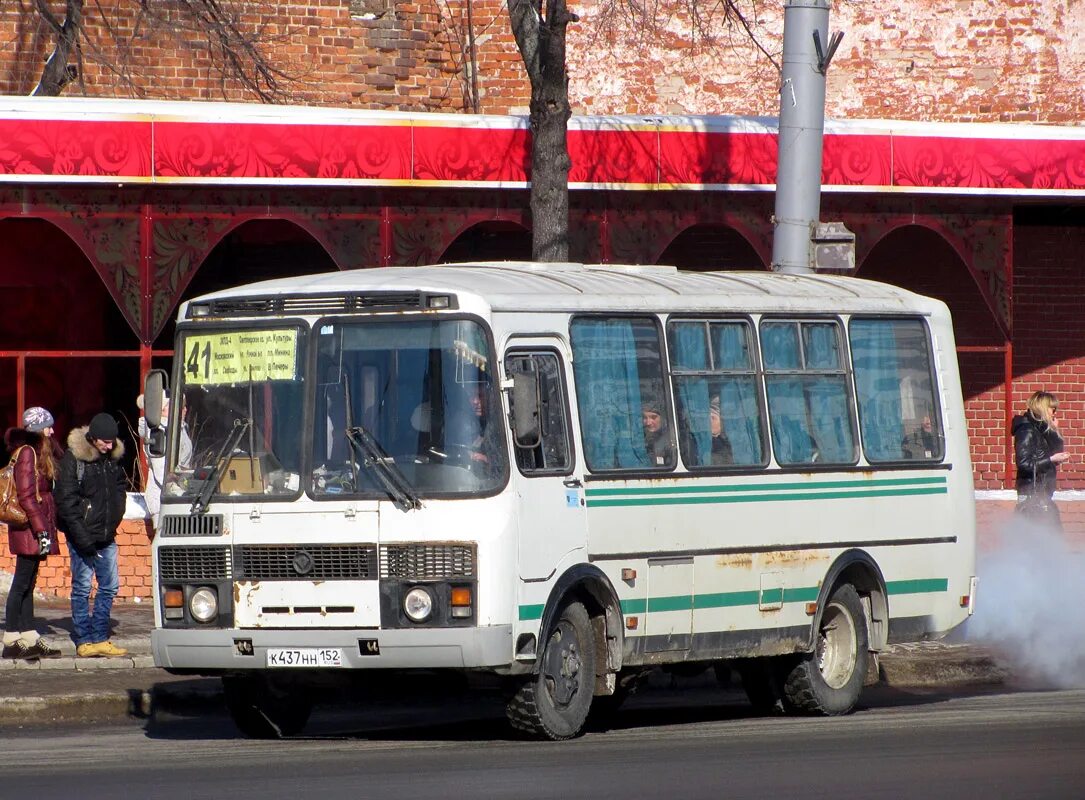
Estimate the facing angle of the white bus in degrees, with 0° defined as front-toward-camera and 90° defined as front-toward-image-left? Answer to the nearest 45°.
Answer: approximately 45°

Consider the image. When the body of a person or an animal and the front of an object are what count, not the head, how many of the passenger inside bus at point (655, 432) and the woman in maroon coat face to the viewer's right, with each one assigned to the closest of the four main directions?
1

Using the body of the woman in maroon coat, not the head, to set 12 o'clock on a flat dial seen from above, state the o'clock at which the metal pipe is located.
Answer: The metal pipe is roughly at 12 o'clock from the woman in maroon coat.

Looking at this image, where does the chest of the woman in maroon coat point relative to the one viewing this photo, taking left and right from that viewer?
facing to the right of the viewer

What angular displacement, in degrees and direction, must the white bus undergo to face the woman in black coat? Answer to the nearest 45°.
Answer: approximately 180°

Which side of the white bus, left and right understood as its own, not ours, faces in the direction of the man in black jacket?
right

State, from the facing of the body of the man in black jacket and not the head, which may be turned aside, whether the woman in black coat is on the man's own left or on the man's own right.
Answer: on the man's own left

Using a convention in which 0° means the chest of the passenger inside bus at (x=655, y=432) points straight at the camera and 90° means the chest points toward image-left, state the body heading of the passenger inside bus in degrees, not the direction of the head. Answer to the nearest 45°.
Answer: approximately 45°
